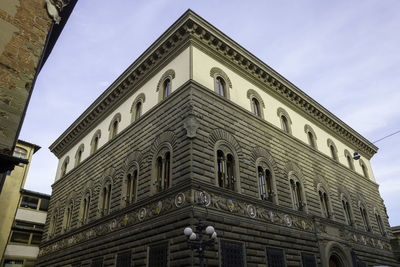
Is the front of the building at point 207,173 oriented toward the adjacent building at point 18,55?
no

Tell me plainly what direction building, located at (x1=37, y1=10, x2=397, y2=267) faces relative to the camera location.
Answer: facing the viewer and to the right of the viewer

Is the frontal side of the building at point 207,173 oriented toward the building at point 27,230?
no

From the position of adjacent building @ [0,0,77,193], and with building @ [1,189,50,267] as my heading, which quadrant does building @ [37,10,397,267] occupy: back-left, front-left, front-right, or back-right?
front-right

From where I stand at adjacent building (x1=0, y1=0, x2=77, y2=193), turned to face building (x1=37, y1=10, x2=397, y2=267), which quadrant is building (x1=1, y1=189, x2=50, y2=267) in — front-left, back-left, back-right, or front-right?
front-left
